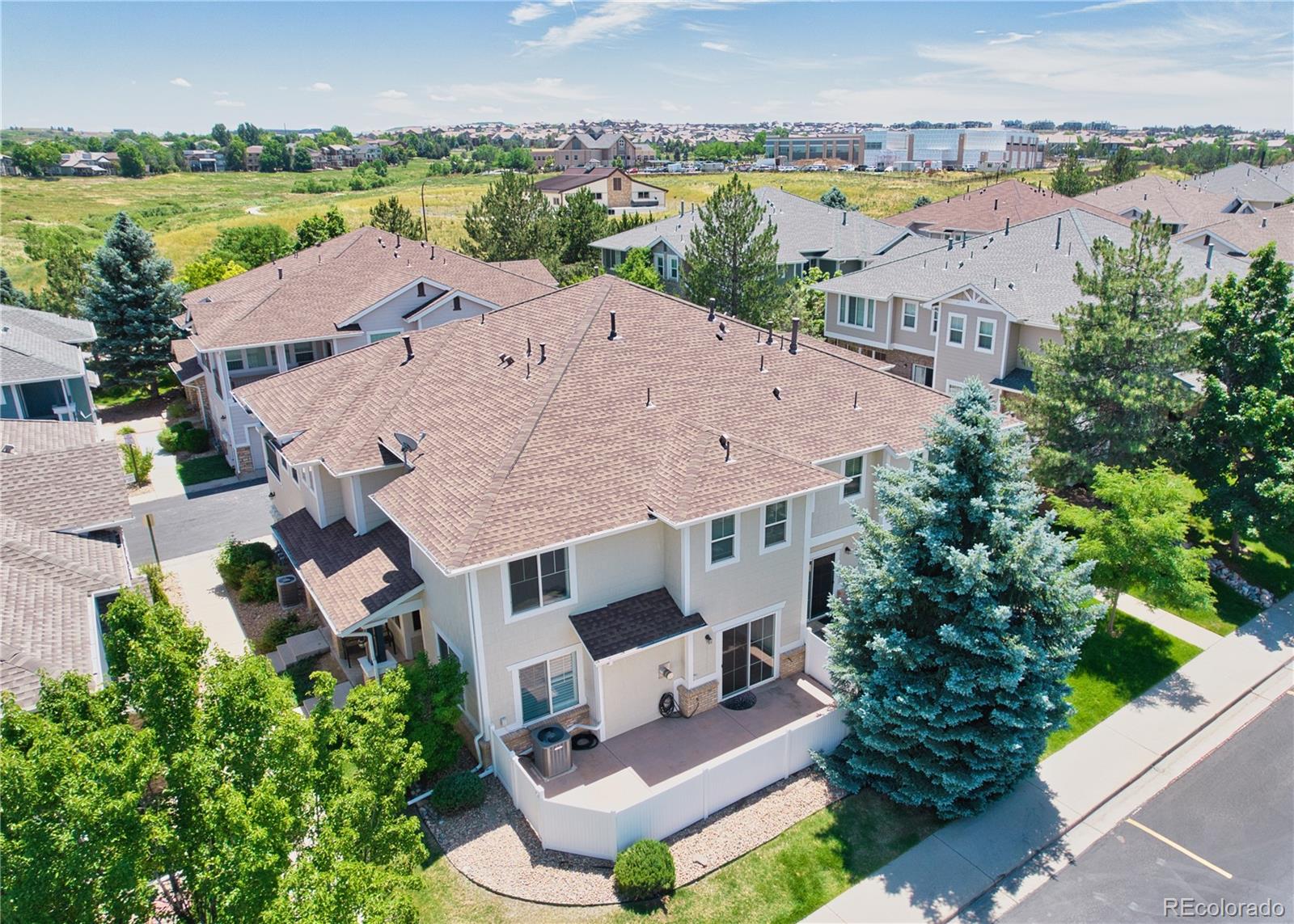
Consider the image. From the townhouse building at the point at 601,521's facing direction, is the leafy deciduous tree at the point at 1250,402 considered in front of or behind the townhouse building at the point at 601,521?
behind

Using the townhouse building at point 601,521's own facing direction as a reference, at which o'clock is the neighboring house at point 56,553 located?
The neighboring house is roughly at 12 o'clock from the townhouse building.

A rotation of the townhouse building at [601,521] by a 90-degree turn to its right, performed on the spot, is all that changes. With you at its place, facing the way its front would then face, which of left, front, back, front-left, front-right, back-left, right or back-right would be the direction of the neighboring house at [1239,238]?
front-right

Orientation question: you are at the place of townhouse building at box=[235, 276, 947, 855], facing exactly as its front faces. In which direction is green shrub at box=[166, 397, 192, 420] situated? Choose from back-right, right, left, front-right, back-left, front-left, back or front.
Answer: front-right

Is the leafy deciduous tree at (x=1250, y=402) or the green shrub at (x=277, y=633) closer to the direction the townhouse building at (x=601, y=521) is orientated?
the green shrub

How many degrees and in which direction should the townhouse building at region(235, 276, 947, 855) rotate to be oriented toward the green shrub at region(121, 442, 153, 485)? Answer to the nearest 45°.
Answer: approximately 45° to its right

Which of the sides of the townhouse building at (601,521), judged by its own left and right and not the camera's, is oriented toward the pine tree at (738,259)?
right

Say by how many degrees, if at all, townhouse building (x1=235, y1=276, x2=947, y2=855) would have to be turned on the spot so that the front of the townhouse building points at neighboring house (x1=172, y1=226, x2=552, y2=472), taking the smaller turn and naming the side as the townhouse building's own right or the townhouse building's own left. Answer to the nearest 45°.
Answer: approximately 45° to the townhouse building's own right

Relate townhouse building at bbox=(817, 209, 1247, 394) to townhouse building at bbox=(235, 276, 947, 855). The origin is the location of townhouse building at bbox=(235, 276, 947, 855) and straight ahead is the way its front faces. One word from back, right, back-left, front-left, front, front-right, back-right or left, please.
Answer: back-right

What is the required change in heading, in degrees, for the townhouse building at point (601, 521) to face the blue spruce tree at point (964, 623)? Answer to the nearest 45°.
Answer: approximately 135° to its left

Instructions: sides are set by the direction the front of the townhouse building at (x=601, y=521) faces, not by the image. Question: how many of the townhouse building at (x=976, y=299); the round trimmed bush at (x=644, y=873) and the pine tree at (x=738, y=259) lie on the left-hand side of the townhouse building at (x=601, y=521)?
1

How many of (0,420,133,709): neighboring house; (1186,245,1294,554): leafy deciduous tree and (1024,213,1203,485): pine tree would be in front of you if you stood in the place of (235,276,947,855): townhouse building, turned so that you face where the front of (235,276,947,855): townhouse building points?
1

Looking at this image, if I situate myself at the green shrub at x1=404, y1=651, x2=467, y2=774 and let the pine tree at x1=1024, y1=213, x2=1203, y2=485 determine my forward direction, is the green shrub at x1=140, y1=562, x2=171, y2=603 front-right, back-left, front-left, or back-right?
back-left

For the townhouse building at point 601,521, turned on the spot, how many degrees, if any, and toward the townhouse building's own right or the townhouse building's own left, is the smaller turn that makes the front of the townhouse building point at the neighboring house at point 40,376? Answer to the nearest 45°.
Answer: approximately 45° to the townhouse building's own right
